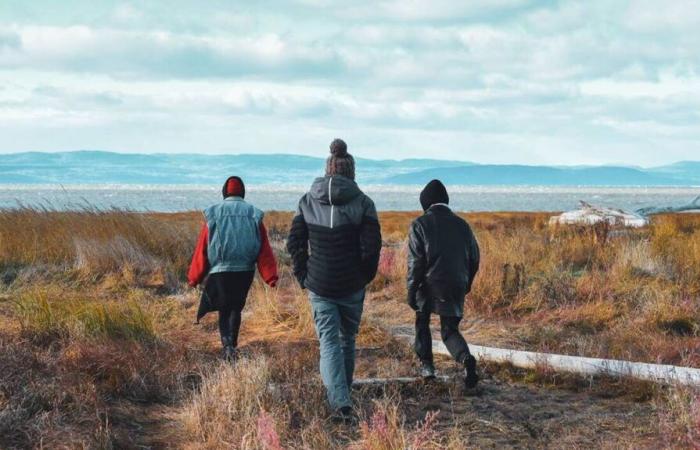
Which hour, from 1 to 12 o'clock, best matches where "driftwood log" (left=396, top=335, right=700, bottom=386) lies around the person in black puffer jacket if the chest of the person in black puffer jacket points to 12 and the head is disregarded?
The driftwood log is roughly at 2 o'clock from the person in black puffer jacket.

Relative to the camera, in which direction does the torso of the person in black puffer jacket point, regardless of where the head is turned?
away from the camera

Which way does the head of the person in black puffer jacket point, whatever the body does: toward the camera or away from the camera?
away from the camera

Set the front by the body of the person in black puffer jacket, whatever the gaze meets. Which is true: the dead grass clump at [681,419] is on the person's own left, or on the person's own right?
on the person's own right

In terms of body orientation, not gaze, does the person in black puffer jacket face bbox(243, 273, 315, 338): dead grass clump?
yes

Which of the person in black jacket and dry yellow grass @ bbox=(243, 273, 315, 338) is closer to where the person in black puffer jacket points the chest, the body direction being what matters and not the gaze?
the dead grass clump
